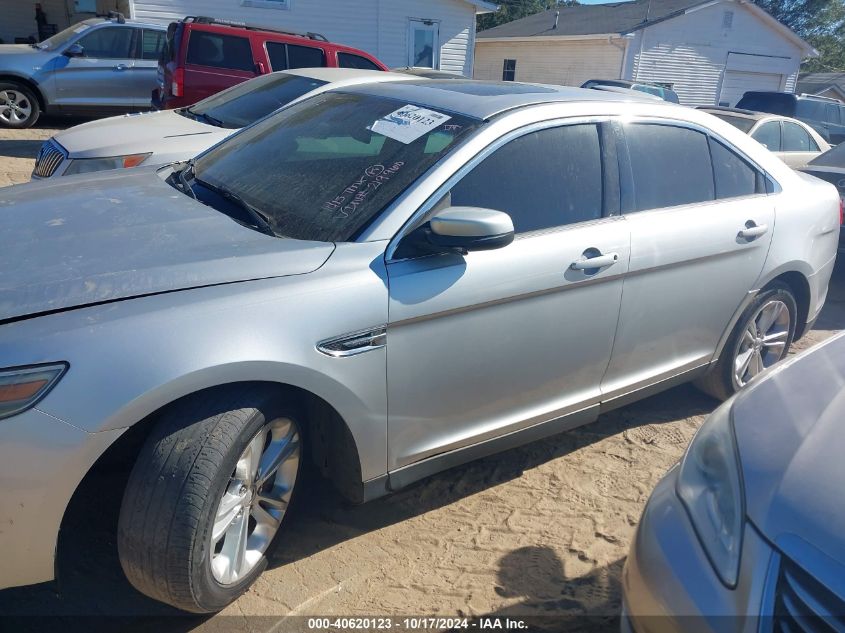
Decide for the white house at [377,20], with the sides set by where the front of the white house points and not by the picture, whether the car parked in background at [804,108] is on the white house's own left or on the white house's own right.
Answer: on the white house's own left

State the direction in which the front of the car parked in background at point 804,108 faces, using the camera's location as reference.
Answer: facing away from the viewer and to the right of the viewer

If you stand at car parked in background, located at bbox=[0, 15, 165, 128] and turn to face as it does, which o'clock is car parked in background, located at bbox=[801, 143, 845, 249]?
car parked in background, located at bbox=[801, 143, 845, 249] is roughly at 8 o'clock from car parked in background, located at bbox=[0, 15, 165, 128].

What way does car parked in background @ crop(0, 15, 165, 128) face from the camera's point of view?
to the viewer's left

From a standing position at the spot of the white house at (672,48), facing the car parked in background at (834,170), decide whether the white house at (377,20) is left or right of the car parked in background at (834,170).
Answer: right

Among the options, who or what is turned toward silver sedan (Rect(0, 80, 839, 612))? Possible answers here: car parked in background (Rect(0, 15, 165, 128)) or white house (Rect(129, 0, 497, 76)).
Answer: the white house

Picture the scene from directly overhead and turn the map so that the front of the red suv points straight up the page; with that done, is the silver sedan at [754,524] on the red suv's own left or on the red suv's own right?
on the red suv's own right

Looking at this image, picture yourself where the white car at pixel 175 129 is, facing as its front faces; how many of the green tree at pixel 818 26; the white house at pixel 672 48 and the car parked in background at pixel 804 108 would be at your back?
3

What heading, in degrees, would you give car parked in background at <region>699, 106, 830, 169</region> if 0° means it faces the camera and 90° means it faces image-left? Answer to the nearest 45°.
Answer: approximately 45°

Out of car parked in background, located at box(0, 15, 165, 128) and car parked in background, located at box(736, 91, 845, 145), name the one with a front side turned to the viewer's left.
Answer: car parked in background, located at box(0, 15, 165, 128)

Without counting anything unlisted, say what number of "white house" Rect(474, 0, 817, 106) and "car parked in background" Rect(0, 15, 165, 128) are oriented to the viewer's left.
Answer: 1

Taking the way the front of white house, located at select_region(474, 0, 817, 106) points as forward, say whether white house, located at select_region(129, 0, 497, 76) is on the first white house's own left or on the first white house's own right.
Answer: on the first white house's own right

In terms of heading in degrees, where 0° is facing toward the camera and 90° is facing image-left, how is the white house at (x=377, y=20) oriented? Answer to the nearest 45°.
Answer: approximately 0°

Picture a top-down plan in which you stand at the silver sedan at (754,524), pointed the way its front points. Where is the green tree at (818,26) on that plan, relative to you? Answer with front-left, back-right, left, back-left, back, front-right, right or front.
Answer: back-right

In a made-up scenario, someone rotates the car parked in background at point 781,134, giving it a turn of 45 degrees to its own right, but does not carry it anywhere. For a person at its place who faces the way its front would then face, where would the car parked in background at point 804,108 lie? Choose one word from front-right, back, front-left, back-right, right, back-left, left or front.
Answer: right
